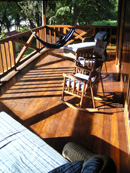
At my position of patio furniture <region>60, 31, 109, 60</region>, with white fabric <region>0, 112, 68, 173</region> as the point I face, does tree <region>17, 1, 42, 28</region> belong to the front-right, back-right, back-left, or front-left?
back-right

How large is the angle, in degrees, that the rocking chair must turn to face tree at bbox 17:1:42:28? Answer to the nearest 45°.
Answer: approximately 45° to its right
